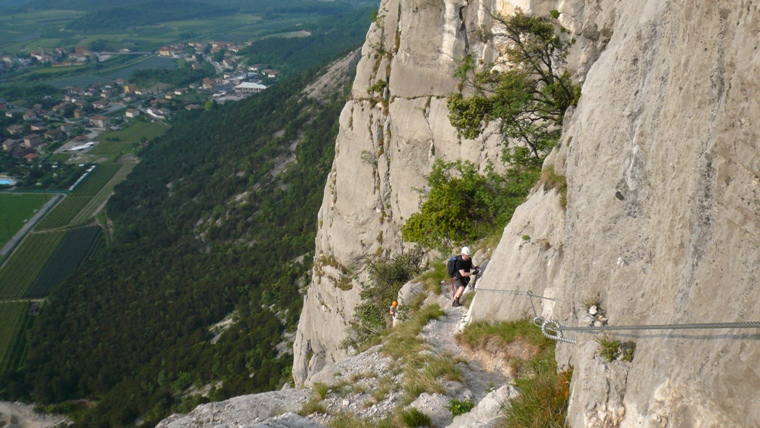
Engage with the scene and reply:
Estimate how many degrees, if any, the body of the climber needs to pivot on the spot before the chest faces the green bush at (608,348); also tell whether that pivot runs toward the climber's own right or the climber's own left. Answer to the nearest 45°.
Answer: approximately 45° to the climber's own right

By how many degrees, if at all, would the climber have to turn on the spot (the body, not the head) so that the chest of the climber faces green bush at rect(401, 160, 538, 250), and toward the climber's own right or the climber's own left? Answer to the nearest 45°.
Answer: approximately 135° to the climber's own left

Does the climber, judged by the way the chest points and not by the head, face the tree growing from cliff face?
no

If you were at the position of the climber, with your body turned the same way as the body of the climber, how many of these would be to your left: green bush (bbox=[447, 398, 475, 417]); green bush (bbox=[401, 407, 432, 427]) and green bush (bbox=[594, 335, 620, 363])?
0

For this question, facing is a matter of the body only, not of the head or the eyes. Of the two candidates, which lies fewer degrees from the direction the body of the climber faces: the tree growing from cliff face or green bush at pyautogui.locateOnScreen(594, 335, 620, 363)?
the green bush

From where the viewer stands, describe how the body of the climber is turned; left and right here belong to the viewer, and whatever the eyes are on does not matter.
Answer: facing the viewer and to the right of the viewer
